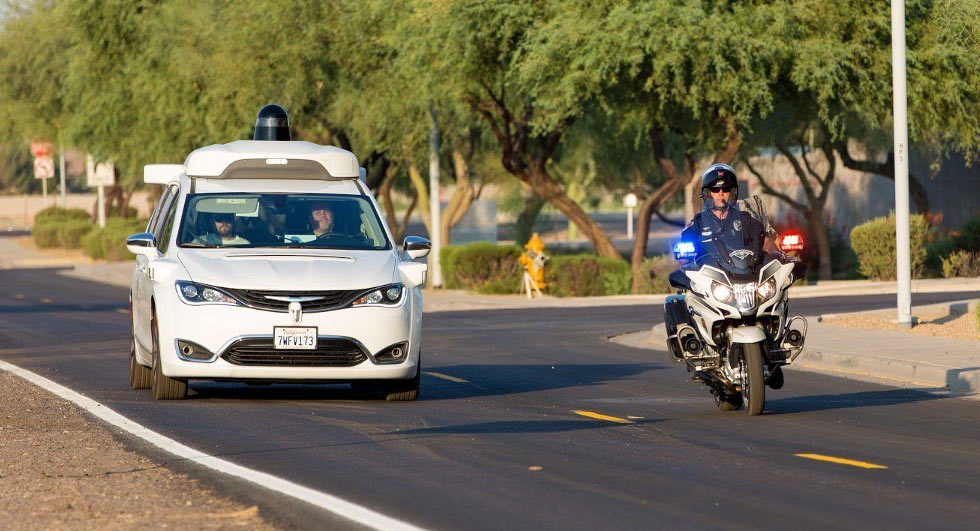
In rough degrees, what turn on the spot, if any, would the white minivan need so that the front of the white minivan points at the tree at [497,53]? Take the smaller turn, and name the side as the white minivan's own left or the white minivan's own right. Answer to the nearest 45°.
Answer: approximately 180°

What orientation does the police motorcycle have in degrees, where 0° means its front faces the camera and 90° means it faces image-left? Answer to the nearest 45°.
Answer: approximately 0°

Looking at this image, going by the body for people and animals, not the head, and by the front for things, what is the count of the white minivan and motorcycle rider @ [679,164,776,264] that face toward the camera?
2

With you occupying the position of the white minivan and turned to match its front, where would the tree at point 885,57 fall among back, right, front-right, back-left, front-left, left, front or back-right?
back-left

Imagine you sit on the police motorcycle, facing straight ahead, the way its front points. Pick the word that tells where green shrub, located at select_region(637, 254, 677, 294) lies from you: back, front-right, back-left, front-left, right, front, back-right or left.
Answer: back

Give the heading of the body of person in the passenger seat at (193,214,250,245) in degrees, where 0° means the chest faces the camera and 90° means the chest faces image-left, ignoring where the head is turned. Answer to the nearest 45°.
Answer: approximately 0°

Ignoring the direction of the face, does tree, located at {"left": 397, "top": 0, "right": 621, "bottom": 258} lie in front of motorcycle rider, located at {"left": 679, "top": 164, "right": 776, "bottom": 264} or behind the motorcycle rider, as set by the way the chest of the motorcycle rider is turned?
behind

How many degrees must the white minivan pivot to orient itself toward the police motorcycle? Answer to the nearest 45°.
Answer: approximately 90° to its left
